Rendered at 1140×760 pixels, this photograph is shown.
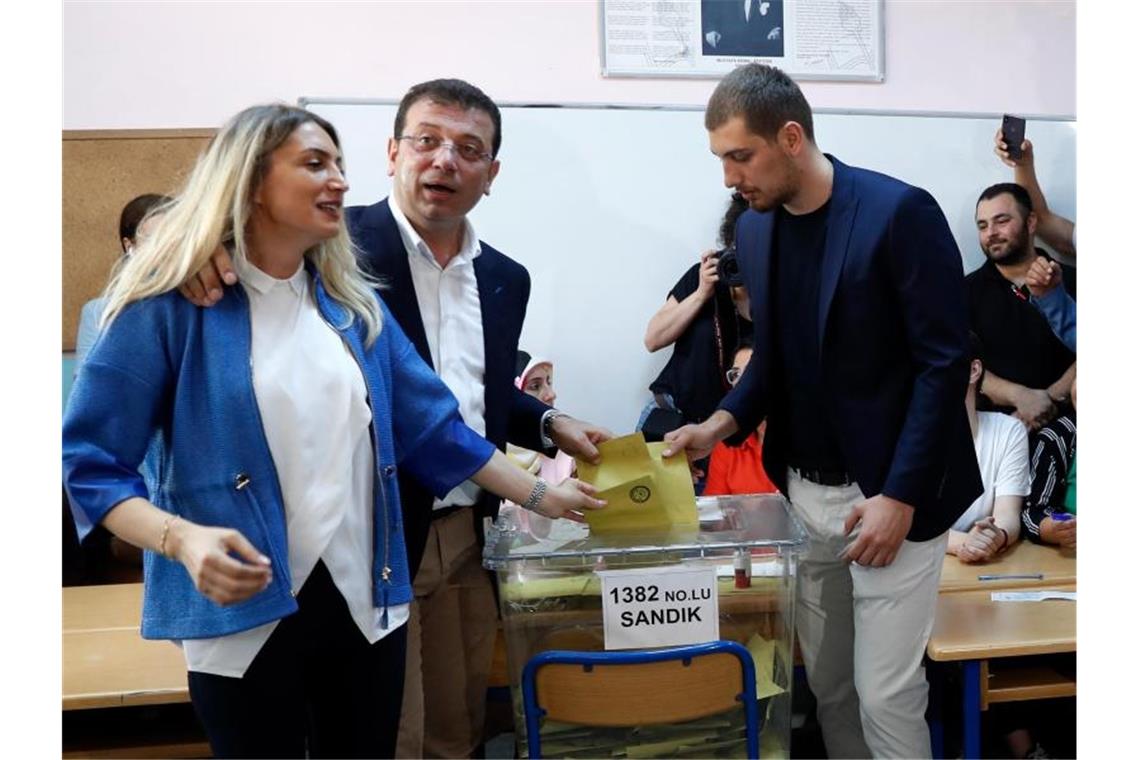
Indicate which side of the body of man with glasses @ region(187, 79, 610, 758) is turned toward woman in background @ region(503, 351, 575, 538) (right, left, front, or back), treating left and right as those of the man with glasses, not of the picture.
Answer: back

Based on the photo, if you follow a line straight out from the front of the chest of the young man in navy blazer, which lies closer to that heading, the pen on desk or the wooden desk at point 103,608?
the wooden desk

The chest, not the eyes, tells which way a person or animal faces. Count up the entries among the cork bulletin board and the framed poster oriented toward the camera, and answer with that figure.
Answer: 2

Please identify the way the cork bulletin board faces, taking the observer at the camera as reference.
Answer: facing the viewer

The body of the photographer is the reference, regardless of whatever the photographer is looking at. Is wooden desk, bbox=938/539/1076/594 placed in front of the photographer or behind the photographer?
in front

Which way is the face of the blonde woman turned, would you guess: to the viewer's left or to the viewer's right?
to the viewer's right

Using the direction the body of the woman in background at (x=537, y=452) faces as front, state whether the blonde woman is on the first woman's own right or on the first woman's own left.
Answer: on the first woman's own right

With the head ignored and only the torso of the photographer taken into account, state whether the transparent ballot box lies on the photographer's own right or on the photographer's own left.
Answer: on the photographer's own right

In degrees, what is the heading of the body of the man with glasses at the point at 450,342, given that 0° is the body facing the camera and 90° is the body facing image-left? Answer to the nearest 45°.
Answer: approximately 0°

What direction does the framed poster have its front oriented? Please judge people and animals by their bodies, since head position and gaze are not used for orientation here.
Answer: toward the camera
